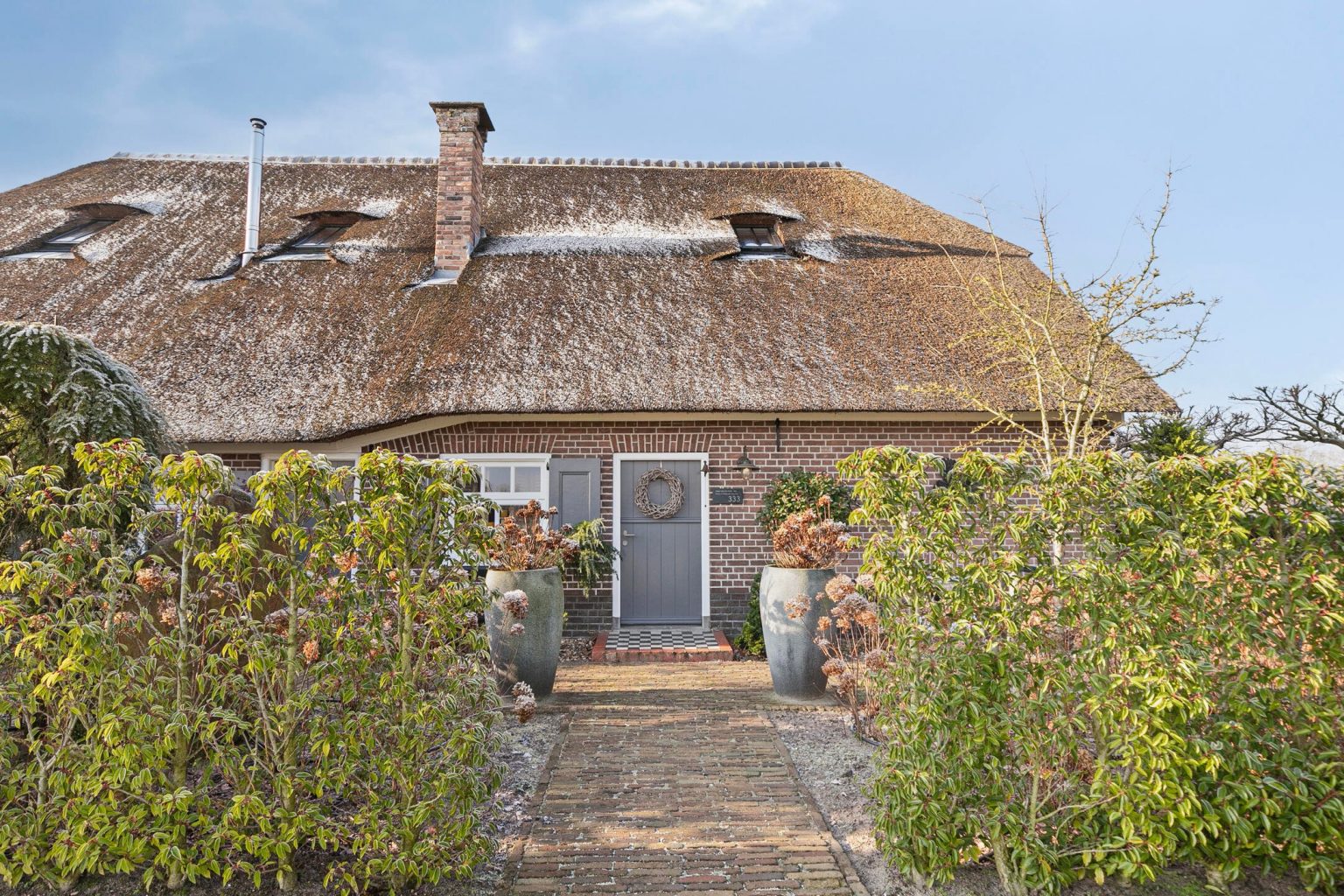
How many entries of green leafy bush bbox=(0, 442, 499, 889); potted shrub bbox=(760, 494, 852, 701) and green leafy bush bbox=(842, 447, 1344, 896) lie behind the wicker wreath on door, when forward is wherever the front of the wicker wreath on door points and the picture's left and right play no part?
0

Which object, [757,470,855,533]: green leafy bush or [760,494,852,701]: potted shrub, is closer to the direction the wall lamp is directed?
the potted shrub

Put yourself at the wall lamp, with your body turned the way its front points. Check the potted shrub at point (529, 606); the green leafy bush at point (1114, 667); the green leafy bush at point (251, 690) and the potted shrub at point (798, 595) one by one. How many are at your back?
0

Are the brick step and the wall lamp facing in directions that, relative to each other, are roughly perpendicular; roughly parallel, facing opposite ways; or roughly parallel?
roughly parallel

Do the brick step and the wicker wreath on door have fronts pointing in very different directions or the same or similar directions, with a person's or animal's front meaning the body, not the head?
same or similar directions

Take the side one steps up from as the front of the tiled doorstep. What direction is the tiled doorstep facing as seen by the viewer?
toward the camera

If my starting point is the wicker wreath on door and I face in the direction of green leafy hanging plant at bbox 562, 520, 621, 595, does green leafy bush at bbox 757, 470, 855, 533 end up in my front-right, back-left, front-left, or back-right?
back-left

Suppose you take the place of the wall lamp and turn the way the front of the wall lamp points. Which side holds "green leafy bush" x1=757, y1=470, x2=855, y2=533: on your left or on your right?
on your left

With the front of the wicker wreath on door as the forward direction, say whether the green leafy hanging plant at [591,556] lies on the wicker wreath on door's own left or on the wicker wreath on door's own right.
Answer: on the wicker wreath on door's own right

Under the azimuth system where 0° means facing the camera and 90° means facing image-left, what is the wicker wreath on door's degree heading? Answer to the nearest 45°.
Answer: approximately 0°

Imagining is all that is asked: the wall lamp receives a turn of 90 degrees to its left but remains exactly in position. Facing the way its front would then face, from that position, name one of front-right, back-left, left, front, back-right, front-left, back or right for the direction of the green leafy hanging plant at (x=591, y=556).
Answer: back

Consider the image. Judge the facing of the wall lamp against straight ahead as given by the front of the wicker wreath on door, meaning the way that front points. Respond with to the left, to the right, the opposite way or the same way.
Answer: the same way

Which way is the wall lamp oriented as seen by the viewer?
toward the camera
